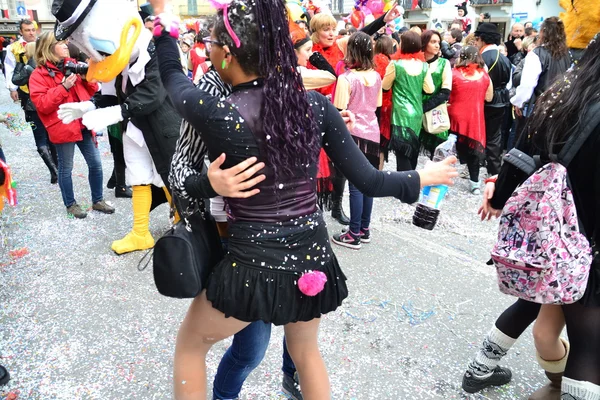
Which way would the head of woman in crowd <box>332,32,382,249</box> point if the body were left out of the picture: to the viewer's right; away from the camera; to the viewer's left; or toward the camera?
away from the camera

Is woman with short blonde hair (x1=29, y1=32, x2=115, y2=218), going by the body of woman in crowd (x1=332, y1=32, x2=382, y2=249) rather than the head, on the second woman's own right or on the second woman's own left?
on the second woman's own left

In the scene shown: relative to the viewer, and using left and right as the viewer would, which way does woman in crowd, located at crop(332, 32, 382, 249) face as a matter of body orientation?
facing away from the viewer and to the left of the viewer

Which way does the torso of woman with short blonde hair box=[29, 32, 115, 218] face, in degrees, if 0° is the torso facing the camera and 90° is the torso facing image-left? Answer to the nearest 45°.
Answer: approximately 315°
